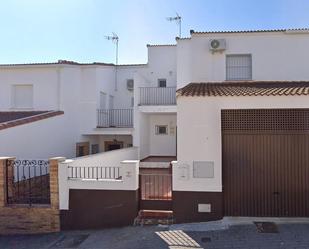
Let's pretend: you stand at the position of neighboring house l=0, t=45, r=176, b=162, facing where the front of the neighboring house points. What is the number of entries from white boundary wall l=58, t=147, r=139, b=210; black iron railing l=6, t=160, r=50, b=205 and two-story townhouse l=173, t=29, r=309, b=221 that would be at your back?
0

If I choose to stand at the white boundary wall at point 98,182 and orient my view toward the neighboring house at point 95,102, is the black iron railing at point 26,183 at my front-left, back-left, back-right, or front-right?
front-left

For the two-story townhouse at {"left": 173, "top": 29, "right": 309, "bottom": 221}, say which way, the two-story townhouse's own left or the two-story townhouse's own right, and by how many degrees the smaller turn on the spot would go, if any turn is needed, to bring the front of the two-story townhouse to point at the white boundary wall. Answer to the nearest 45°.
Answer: approximately 90° to the two-story townhouse's own right

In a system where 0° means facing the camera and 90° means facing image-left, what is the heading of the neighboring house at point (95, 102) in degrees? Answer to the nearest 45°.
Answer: approximately 0°

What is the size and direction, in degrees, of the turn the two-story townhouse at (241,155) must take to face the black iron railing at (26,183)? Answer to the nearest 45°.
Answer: approximately 90° to its right

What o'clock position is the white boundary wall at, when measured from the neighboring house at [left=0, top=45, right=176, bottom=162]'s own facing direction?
The white boundary wall is roughly at 12 o'clock from the neighboring house.

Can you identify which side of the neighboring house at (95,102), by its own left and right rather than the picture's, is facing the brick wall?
front

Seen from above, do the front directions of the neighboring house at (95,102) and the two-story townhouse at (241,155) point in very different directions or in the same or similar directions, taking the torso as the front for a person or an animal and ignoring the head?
same or similar directions

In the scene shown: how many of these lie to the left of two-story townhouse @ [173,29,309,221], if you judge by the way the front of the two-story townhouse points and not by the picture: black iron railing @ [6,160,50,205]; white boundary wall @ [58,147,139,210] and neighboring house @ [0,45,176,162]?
0

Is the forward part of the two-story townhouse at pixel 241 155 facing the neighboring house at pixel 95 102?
no

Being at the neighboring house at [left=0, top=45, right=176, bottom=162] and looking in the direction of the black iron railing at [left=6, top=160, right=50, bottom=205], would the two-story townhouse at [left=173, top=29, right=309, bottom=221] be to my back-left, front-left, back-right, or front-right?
front-left

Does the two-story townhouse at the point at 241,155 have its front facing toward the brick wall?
no

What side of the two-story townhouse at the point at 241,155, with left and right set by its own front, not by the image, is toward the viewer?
front

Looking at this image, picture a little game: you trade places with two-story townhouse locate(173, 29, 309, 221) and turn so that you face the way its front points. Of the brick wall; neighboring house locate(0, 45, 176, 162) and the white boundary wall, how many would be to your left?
0

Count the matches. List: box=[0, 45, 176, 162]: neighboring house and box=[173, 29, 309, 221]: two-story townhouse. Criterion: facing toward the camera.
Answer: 2
